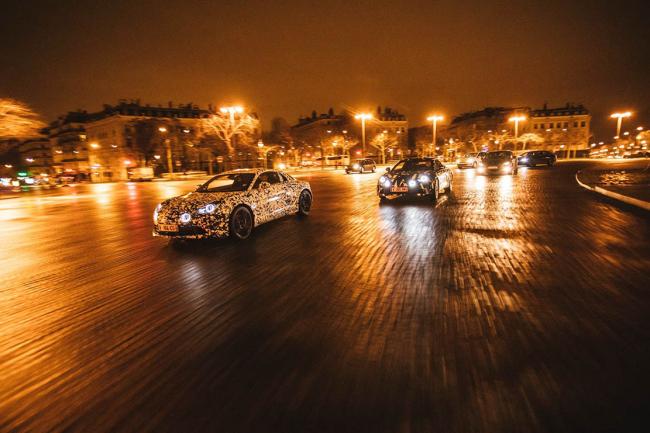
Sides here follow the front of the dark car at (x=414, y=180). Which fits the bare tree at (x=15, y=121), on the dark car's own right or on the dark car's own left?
on the dark car's own right

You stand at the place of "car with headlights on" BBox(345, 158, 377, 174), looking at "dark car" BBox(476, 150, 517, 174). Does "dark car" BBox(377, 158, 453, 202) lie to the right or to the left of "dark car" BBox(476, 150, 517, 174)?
right

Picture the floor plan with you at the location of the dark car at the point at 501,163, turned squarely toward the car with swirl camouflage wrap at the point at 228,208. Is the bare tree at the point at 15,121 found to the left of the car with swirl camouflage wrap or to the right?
right

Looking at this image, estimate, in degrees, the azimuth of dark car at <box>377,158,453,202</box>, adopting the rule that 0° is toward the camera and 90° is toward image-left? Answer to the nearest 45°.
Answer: approximately 45°

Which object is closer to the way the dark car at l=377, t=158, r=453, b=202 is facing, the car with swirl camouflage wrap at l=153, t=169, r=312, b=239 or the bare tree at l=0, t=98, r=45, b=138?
the car with swirl camouflage wrap

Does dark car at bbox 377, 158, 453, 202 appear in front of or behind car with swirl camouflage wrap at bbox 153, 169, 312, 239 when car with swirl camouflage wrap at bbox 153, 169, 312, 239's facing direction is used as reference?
behind

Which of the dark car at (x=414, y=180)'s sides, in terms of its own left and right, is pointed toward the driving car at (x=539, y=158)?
back

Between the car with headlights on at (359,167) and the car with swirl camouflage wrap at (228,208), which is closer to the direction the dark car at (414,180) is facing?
the car with swirl camouflage wrap

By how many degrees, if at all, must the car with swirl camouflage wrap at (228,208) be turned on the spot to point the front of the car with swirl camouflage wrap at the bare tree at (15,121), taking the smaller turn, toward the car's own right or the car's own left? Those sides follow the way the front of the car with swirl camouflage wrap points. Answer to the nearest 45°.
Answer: approximately 90° to the car's own right

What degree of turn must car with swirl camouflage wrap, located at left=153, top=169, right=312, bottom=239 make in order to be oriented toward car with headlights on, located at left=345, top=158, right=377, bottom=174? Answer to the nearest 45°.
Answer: approximately 180°

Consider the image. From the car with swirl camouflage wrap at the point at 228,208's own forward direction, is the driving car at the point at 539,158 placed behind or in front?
behind
